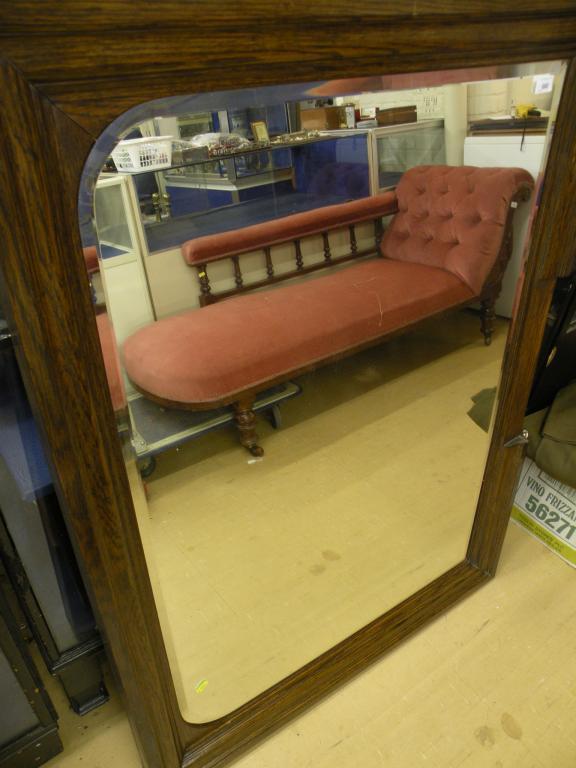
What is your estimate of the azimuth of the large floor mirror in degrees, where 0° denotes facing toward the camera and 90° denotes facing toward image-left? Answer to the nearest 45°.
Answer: approximately 315°

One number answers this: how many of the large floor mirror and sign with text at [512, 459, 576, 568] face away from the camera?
0

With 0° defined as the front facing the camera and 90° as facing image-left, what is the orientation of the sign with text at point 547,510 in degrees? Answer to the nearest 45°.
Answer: approximately 45°

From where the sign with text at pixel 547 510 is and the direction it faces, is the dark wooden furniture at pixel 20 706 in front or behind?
in front

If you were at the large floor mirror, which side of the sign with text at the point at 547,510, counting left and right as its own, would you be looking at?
front
